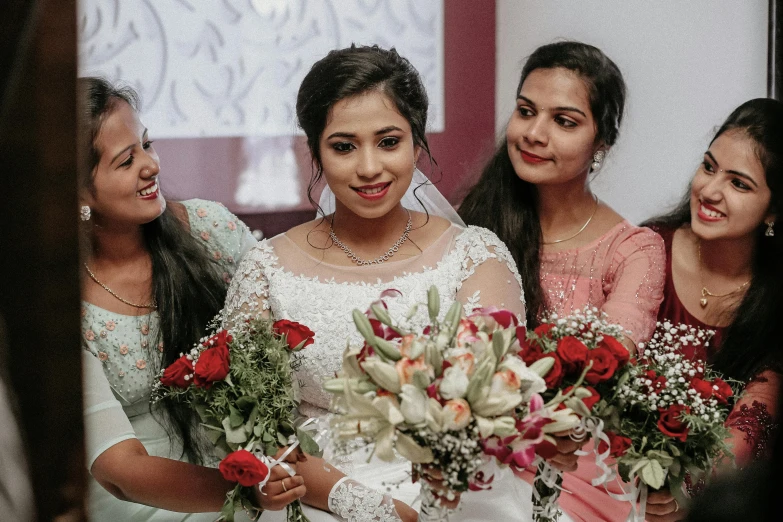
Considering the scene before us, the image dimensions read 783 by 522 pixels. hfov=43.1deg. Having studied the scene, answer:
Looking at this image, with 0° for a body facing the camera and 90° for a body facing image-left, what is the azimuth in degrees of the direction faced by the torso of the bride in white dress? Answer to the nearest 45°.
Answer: approximately 0°

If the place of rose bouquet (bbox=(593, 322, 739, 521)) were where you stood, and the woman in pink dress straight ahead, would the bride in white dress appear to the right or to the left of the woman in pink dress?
left

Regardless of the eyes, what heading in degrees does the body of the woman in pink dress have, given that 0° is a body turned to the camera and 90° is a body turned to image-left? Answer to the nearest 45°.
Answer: approximately 45°

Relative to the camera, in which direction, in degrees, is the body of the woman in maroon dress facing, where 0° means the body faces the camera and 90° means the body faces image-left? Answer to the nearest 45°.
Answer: approximately 45°

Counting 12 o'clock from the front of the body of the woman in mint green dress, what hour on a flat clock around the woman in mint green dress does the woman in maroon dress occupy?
The woman in maroon dress is roughly at 11 o'clock from the woman in mint green dress.

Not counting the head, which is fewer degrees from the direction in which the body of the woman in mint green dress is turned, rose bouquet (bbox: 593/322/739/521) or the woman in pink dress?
the rose bouquet
